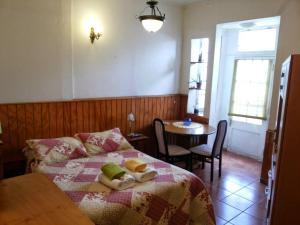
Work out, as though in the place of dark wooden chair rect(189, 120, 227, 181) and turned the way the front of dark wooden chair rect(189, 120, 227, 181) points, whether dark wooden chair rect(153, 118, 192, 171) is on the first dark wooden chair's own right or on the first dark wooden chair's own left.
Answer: on the first dark wooden chair's own left

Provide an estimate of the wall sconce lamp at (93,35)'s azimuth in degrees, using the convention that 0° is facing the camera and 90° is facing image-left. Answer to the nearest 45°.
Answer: approximately 315°

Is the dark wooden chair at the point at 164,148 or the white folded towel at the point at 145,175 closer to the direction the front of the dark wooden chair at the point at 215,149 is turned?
the dark wooden chair

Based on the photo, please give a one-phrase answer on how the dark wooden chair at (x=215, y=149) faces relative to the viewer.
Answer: facing away from the viewer and to the left of the viewer

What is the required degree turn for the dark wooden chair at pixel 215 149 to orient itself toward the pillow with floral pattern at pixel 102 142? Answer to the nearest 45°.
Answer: approximately 90° to its left

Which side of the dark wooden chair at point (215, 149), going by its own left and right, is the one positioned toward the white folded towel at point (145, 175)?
left
